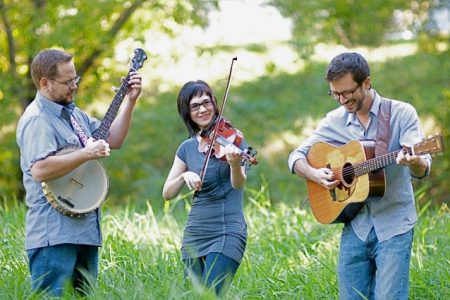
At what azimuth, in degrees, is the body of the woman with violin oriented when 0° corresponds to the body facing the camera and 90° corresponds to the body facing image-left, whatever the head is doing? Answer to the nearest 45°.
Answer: approximately 0°

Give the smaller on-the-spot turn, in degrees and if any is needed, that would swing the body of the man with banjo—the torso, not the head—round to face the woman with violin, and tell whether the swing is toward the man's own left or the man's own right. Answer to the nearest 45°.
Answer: approximately 45° to the man's own left

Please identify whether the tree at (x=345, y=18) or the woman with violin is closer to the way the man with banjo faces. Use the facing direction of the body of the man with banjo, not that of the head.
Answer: the woman with violin

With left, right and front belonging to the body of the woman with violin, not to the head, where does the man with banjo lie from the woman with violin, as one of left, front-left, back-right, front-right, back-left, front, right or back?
right

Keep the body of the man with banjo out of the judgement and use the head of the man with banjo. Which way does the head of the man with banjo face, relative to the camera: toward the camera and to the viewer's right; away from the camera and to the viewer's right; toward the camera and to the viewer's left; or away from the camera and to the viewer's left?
toward the camera and to the viewer's right

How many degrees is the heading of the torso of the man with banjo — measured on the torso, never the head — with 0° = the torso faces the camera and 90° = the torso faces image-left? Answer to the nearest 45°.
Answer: approximately 315°

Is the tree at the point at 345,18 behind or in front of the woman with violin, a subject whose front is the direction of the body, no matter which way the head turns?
behind

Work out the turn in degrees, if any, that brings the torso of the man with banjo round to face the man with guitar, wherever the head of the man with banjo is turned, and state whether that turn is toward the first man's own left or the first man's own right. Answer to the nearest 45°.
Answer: approximately 45° to the first man's own left
